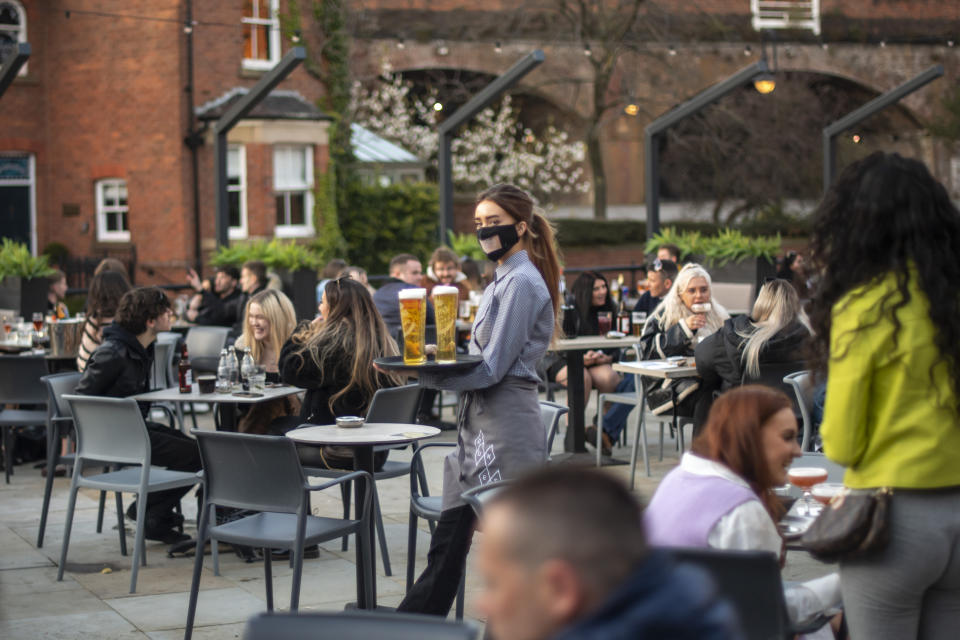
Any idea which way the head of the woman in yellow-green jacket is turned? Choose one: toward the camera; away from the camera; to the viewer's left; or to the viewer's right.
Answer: away from the camera

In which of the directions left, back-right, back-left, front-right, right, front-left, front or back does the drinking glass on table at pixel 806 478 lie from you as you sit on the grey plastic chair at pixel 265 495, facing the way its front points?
right

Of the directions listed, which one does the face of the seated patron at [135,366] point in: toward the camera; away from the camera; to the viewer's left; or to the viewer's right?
to the viewer's right

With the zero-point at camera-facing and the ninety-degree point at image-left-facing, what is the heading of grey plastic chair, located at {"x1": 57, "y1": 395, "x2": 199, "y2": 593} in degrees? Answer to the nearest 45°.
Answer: approximately 225°

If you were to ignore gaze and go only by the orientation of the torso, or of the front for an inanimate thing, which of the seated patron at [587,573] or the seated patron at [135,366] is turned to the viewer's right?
the seated patron at [135,366]

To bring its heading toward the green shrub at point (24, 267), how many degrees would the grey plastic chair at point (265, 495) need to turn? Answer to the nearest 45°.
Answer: approximately 45° to its left

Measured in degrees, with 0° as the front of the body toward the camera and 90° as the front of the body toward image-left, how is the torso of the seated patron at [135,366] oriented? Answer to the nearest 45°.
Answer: approximately 270°

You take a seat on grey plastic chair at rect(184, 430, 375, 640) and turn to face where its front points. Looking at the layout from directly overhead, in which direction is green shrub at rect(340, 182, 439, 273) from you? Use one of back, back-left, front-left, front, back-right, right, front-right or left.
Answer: front-left

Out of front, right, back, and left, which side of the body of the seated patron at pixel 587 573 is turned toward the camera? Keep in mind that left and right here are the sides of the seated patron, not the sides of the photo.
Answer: left
